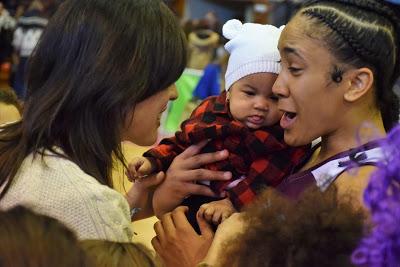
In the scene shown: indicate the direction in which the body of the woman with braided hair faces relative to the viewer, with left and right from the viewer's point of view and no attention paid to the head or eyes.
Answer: facing to the left of the viewer
